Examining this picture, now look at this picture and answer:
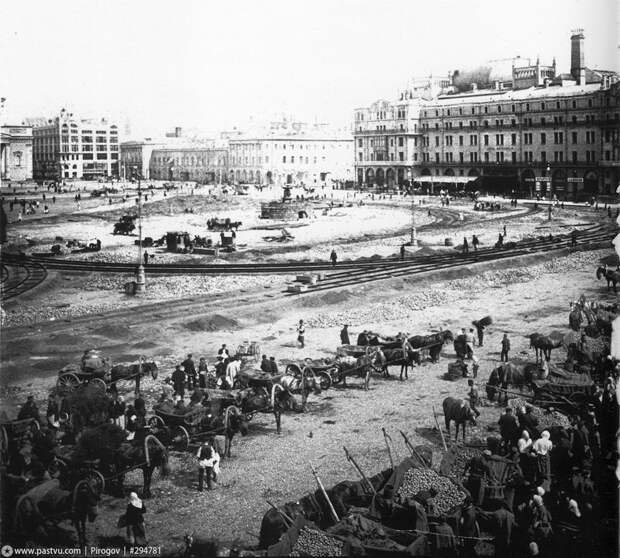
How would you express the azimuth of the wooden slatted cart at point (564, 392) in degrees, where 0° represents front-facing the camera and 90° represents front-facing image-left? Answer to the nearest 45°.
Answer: approximately 90°

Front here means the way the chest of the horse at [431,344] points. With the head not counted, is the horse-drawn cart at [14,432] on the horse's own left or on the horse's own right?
on the horse's own right

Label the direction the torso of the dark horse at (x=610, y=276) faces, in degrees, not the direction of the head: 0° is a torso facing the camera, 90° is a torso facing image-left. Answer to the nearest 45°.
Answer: approximately 90°

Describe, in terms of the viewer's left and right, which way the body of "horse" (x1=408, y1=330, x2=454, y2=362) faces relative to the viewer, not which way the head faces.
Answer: facing to the right of the viewer
